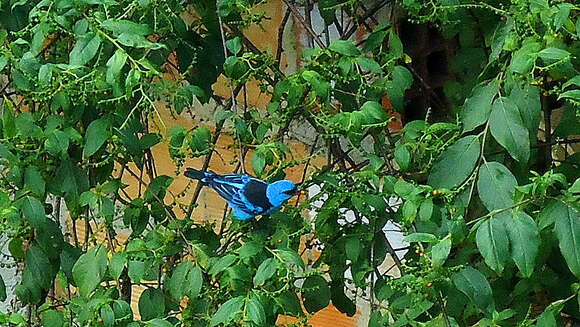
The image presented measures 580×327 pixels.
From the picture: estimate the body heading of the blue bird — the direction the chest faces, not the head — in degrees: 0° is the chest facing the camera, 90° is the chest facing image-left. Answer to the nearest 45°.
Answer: approximately 270°
